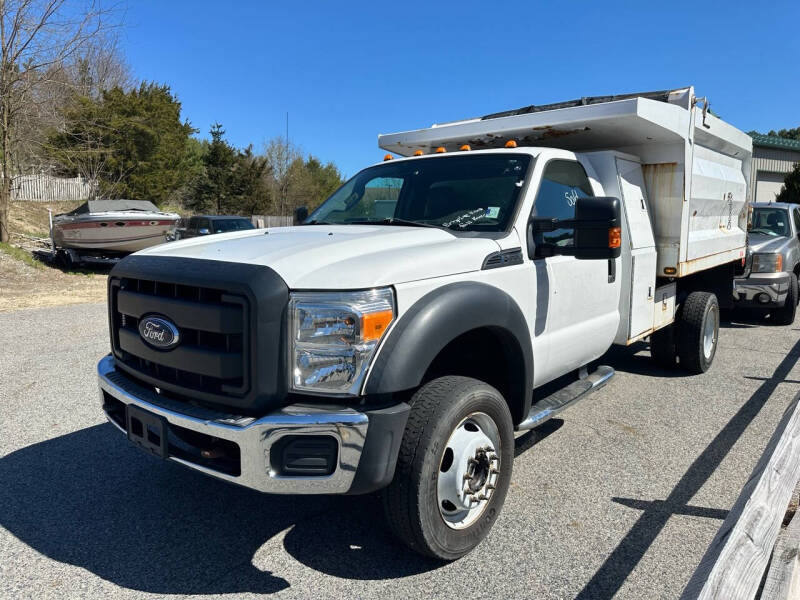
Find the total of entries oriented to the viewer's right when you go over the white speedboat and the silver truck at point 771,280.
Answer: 1

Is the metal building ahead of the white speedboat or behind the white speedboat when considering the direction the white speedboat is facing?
ahead

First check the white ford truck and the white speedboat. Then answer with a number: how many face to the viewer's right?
1

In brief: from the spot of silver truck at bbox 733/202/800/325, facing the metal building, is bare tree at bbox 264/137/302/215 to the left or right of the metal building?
left

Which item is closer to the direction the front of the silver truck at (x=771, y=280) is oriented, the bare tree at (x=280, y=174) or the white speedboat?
the white speedboat

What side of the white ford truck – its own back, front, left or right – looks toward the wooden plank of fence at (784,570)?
left

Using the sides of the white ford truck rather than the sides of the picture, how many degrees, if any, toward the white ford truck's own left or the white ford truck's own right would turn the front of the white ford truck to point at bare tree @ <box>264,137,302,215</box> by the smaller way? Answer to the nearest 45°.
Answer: approximately 135° to the white ford truck's own right

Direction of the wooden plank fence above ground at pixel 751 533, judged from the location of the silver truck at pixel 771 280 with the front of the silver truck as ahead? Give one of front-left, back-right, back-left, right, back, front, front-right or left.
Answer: front-left

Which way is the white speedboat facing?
to the viewer's right

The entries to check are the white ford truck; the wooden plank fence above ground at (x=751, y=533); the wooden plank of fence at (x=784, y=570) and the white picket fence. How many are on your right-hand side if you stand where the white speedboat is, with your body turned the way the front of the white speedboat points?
3

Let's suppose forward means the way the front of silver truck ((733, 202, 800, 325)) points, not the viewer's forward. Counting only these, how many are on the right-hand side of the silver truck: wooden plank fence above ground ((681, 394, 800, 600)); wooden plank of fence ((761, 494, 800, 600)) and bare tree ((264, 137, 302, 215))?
1

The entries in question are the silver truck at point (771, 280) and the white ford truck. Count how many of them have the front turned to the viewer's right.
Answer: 0

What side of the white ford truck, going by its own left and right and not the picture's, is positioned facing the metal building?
back

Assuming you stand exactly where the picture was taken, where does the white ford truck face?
facing the viewer and to the left of the viewer
